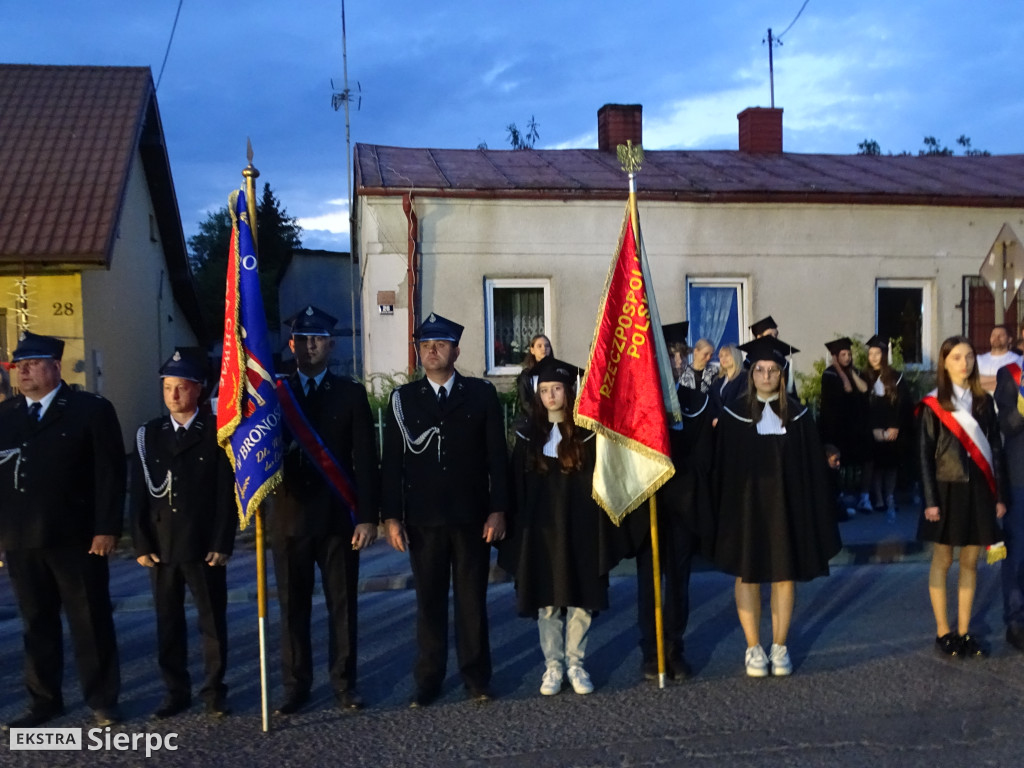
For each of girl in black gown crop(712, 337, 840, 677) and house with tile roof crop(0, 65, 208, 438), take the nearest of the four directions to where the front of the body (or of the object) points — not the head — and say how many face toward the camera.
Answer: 2

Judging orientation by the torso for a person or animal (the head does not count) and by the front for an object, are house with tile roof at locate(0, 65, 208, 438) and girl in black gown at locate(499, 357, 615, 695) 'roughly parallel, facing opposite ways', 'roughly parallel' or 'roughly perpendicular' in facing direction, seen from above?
roughly parallel

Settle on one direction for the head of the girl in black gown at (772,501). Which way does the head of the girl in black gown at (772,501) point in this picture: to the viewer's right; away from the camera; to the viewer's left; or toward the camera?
toward the camera

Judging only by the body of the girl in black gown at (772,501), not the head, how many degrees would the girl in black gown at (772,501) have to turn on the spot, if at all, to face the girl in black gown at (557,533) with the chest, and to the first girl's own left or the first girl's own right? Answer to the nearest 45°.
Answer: approximately 90° to the first girl's own right

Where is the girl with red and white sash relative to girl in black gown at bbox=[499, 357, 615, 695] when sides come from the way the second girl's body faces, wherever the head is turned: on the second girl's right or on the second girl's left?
on the second girl's left

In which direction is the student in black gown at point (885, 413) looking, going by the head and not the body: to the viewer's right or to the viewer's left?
to the viewer's left

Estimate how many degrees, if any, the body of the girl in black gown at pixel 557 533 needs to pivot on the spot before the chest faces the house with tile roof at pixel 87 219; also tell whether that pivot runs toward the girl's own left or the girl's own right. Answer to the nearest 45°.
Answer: approximately 135° to the girl's own right

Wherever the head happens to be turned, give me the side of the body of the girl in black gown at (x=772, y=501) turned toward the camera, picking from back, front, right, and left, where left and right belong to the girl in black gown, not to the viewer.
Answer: front

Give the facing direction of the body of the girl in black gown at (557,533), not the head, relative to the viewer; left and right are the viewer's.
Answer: facing the viewer

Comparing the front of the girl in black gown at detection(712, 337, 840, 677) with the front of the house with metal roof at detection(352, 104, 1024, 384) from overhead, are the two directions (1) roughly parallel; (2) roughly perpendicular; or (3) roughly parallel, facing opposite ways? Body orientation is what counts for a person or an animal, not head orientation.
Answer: roughly parallel

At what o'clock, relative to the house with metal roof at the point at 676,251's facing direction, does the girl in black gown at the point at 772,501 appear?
The girl in black gown is roughly at 12 o'clock from the house with metal roof.

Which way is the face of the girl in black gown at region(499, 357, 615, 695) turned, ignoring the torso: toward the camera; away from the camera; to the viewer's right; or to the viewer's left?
toward the camera

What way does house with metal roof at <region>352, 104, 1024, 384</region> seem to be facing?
toward the camera

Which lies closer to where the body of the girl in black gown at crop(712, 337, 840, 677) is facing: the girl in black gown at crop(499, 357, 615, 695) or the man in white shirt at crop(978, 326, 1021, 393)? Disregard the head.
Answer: the girl in black gown

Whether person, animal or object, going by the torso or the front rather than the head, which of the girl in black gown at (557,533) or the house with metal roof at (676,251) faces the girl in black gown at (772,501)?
the house with metal roof

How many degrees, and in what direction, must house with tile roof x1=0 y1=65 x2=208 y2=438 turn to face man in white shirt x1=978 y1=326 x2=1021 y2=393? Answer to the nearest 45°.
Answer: approximately 45° to its left
